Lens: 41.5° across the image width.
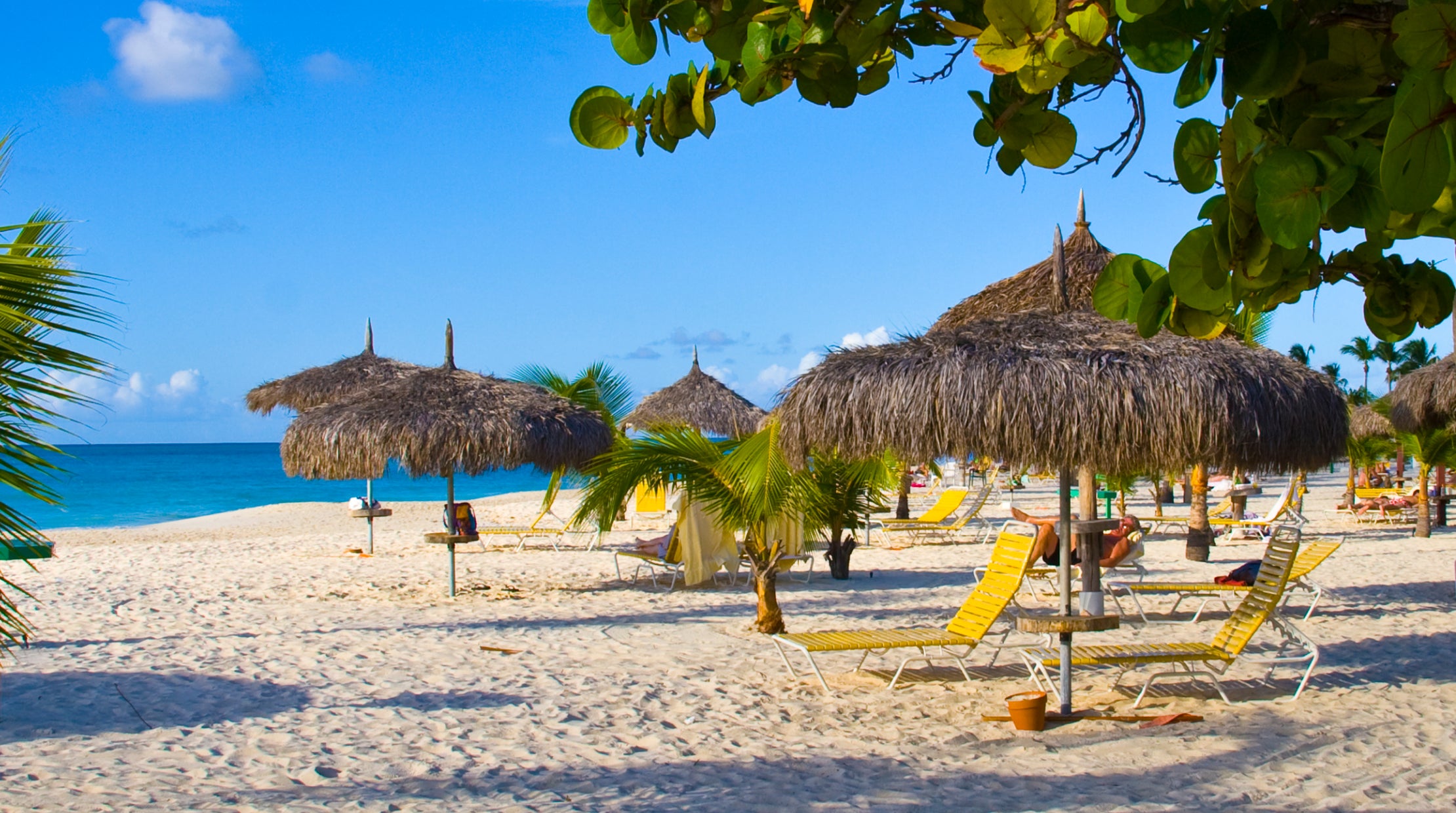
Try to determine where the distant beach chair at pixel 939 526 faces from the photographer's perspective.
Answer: facing to the left of the viewer

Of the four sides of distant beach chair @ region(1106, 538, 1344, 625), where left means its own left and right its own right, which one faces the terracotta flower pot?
left

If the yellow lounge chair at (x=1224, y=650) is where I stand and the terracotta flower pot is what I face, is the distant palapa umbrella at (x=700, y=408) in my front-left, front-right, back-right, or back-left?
back-right

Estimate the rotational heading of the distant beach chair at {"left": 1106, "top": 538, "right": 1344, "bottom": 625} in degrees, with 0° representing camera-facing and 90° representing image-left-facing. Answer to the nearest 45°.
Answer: approximately 90°

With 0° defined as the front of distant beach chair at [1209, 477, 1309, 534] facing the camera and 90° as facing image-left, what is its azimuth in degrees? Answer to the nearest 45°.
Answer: approximately 90°

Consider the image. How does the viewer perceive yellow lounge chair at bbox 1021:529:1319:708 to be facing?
facing to the left of the viewer

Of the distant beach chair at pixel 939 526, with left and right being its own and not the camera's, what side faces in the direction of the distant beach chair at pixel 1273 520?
back
